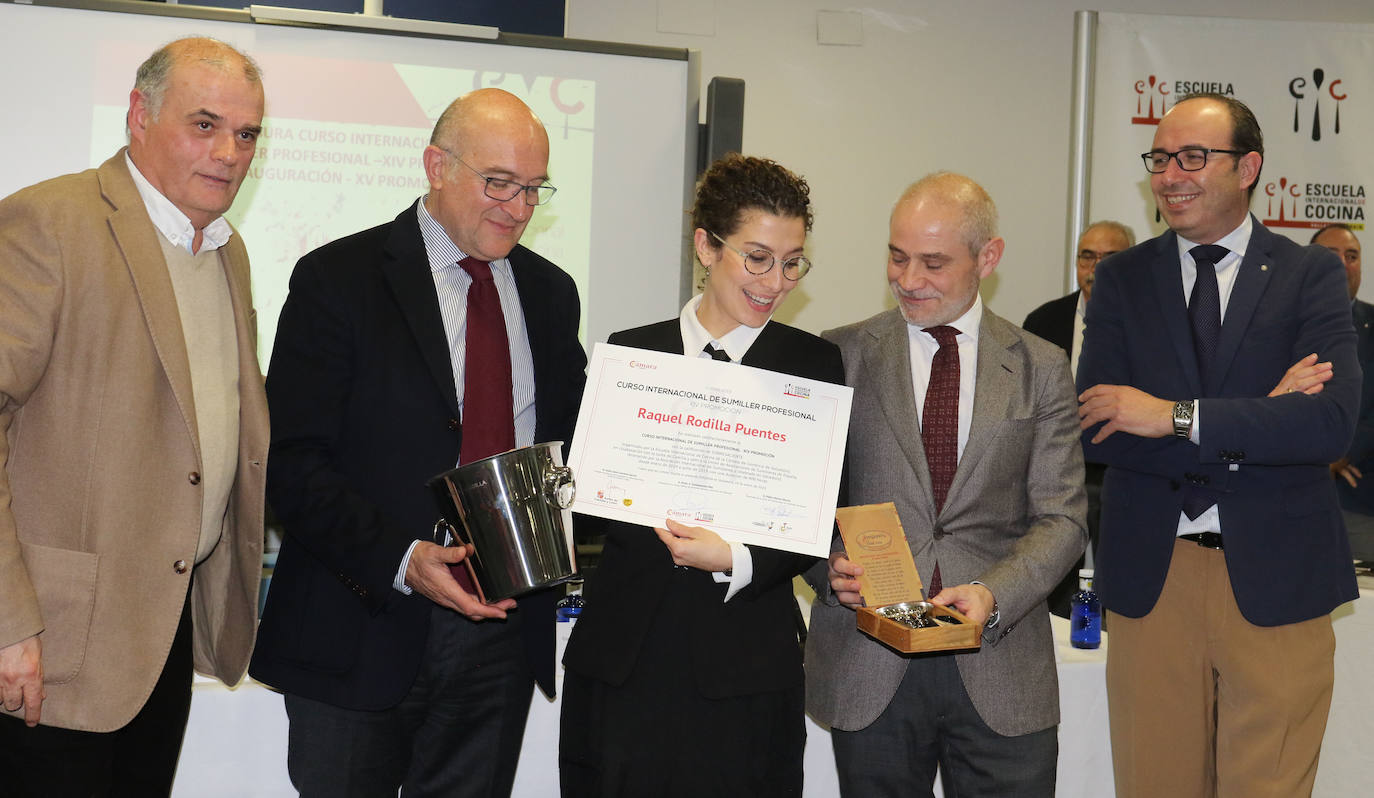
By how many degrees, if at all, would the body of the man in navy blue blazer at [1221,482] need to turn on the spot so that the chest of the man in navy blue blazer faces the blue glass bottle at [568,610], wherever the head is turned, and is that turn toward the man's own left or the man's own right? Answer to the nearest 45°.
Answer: approximately 90° to the man's own right

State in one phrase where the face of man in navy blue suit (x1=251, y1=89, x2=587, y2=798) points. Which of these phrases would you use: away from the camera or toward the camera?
toward the camera

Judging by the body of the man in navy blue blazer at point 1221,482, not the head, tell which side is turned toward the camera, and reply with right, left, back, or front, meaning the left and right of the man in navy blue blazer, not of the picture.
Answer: front

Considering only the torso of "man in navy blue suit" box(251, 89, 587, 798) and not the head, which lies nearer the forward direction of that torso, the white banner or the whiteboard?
the white banner

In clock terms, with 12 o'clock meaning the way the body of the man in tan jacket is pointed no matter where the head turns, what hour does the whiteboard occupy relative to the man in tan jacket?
The whiteboard is roughly at 8 o'clock from the man in tan jacket.

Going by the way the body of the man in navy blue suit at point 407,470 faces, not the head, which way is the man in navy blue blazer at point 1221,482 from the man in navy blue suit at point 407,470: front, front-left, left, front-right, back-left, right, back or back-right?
front-left

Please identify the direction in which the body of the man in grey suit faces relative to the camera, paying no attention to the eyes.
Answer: toward the camera

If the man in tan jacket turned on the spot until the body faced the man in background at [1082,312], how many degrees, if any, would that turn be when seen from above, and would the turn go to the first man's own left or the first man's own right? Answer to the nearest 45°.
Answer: approximately 90° to the first man's own left

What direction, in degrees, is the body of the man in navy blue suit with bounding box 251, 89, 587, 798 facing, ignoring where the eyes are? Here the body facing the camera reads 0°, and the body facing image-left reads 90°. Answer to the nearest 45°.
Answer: approximately 315°

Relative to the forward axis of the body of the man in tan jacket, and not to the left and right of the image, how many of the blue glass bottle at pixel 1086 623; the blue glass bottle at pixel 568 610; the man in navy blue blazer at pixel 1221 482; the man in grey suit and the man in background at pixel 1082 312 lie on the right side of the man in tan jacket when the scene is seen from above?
0

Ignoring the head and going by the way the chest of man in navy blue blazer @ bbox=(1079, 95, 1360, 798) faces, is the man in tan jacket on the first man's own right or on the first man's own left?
on the first man's own right

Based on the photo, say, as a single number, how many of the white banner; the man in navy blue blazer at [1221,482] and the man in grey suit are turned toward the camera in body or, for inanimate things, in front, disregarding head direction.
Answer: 3

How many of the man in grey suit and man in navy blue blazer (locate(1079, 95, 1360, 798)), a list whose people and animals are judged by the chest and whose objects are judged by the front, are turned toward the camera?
2

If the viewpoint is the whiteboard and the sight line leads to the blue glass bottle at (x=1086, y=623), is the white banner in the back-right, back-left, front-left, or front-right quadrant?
front-left

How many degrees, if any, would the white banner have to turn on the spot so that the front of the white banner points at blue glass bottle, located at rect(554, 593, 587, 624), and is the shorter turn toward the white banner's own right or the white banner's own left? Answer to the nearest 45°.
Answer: approximately 45° to the white banner's own right

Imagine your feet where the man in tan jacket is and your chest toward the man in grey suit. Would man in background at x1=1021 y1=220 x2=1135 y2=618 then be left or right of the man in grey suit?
left

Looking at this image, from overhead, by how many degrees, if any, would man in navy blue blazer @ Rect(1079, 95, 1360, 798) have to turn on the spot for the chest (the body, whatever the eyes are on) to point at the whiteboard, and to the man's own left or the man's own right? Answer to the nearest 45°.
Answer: approximately 90° to the man's own right

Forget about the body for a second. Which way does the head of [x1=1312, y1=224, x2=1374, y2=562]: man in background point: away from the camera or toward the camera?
toward the camera

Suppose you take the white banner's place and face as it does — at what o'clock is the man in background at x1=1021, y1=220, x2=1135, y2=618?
The man in background is roughly at 1 o'clock from the white banner.

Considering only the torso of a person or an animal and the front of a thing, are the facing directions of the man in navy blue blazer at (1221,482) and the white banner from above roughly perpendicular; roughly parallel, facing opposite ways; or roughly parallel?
roughly parallel

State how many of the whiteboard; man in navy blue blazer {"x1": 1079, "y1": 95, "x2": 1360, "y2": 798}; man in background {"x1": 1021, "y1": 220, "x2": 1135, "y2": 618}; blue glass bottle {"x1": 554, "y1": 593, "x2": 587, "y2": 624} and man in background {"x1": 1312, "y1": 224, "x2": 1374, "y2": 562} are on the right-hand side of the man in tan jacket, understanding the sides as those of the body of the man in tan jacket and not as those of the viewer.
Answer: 0

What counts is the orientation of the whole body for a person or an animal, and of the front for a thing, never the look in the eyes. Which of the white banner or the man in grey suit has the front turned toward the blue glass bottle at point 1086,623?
the white banner
